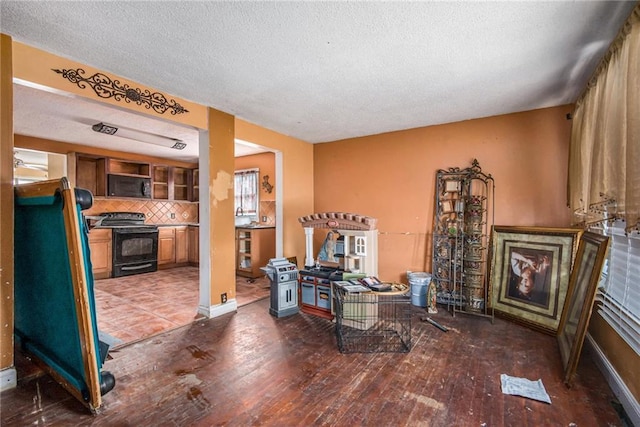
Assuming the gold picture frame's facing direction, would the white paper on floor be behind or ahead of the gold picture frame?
ahead

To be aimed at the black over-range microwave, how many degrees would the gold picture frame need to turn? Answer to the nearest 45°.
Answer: approximately 45° to its right

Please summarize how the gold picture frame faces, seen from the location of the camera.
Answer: facing the viewer and to the left of the viewer

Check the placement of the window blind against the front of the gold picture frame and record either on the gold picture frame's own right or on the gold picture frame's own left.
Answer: on the gold picture frame's own left

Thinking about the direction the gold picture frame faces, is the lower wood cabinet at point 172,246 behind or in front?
in front

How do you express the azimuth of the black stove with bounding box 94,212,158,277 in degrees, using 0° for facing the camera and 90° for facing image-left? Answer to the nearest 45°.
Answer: approximately 315°

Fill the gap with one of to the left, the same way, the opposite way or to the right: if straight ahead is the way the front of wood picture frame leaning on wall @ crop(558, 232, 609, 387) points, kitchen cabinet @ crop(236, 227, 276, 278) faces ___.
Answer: to the left

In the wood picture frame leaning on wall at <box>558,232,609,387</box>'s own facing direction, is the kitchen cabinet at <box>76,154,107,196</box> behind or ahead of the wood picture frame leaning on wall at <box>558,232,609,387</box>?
ahead

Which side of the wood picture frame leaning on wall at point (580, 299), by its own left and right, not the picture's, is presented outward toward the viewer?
left

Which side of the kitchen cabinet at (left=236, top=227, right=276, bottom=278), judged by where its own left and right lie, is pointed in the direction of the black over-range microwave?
right
